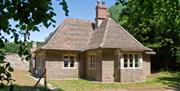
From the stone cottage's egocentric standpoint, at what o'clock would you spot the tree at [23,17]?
The tree is roughly at 12 o'clock from the stone cottage.

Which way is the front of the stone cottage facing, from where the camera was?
facing the viewer
